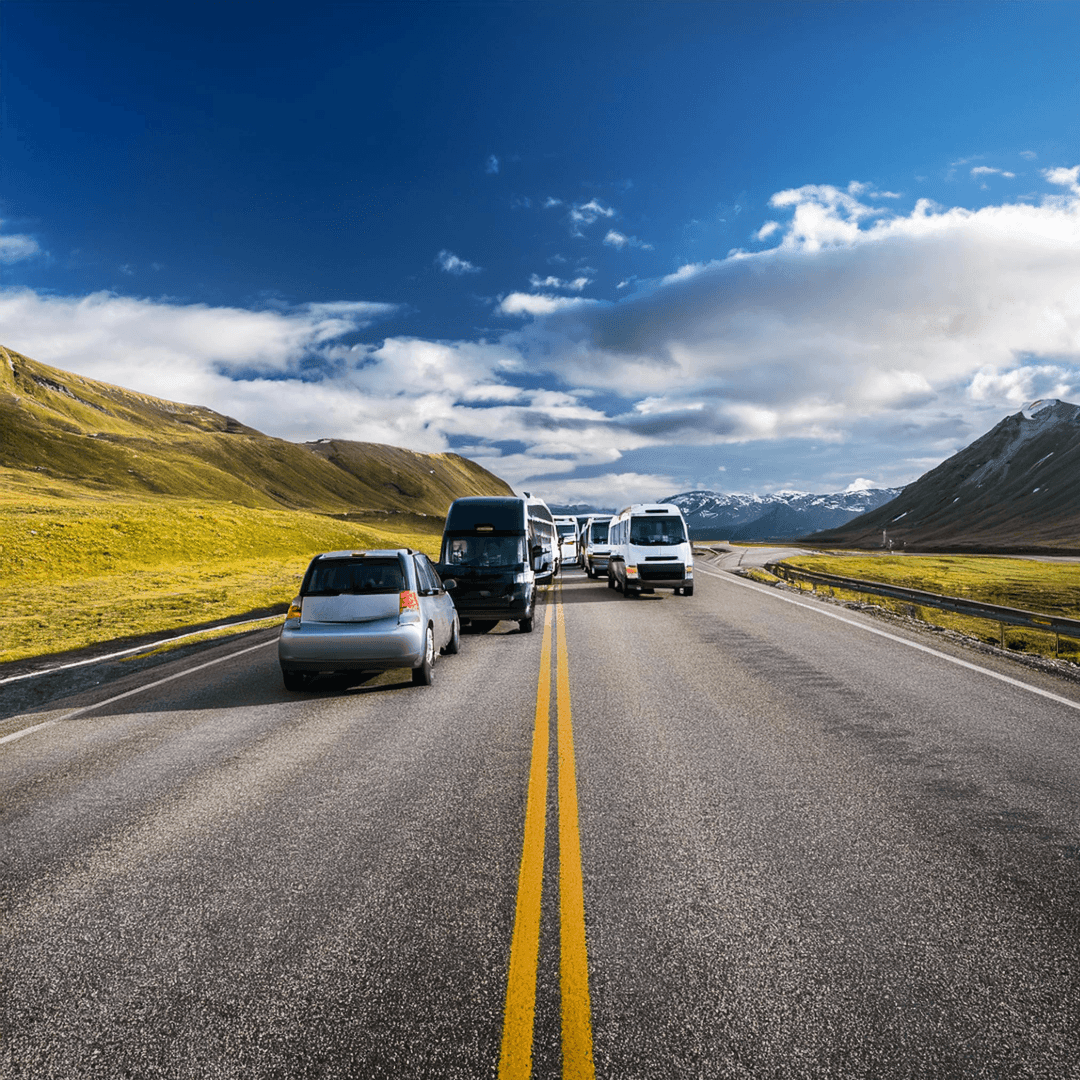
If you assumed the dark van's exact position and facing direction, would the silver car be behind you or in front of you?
in front

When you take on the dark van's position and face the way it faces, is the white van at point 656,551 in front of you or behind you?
behind

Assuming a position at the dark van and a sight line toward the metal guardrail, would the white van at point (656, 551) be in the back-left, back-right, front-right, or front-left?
front-left

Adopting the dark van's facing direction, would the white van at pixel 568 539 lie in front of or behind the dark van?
behind

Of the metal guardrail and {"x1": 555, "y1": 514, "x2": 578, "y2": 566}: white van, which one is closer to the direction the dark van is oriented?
the metal guardrail

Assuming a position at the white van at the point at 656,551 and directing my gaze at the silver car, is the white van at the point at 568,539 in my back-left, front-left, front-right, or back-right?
back-right

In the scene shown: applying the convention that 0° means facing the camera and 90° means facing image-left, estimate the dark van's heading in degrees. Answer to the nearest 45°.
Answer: approximately 0°

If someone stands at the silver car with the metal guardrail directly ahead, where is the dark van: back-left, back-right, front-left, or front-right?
front-left
